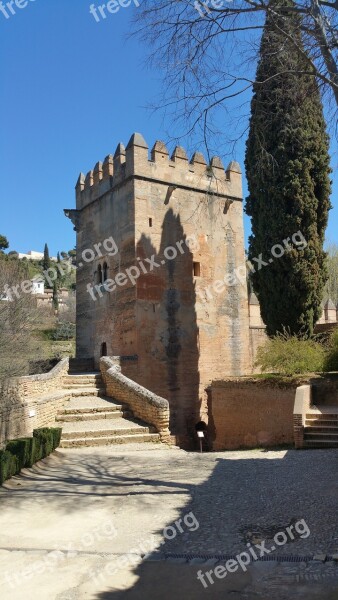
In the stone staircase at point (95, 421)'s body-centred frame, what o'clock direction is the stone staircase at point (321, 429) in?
the stone staircase at point (321, 429) is roughly at 10 o'clock from the stone staircase at point (95, 421).

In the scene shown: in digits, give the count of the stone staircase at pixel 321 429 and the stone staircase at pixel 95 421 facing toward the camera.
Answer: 2

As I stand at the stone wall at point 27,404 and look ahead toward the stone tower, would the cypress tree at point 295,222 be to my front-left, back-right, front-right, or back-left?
front-right

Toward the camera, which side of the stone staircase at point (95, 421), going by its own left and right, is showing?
front

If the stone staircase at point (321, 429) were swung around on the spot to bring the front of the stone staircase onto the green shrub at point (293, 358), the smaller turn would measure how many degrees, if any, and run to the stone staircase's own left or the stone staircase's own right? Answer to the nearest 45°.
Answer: approximately 180°

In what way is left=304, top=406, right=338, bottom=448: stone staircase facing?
toward the camera

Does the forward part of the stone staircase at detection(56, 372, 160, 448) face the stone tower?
no

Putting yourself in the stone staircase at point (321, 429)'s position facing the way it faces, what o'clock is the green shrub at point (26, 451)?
The green shrub is roughly at 2 o'clock from the stone staircase.

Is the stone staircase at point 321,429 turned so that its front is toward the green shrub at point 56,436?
no

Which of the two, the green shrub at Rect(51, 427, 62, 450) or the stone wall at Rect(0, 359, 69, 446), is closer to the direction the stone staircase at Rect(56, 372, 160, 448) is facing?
the green shrub

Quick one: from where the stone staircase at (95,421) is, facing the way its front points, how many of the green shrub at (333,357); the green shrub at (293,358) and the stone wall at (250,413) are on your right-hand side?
0

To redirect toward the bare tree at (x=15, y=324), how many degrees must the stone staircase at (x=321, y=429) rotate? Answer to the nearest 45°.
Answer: approximately 135° to its right

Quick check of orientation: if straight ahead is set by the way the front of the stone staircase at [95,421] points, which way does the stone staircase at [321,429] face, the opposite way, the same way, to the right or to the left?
the same way
